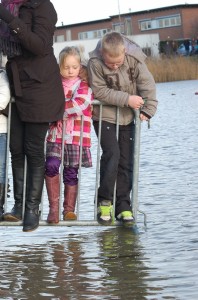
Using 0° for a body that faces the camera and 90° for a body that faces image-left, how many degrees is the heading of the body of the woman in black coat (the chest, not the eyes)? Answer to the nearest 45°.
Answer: approximately 45°
